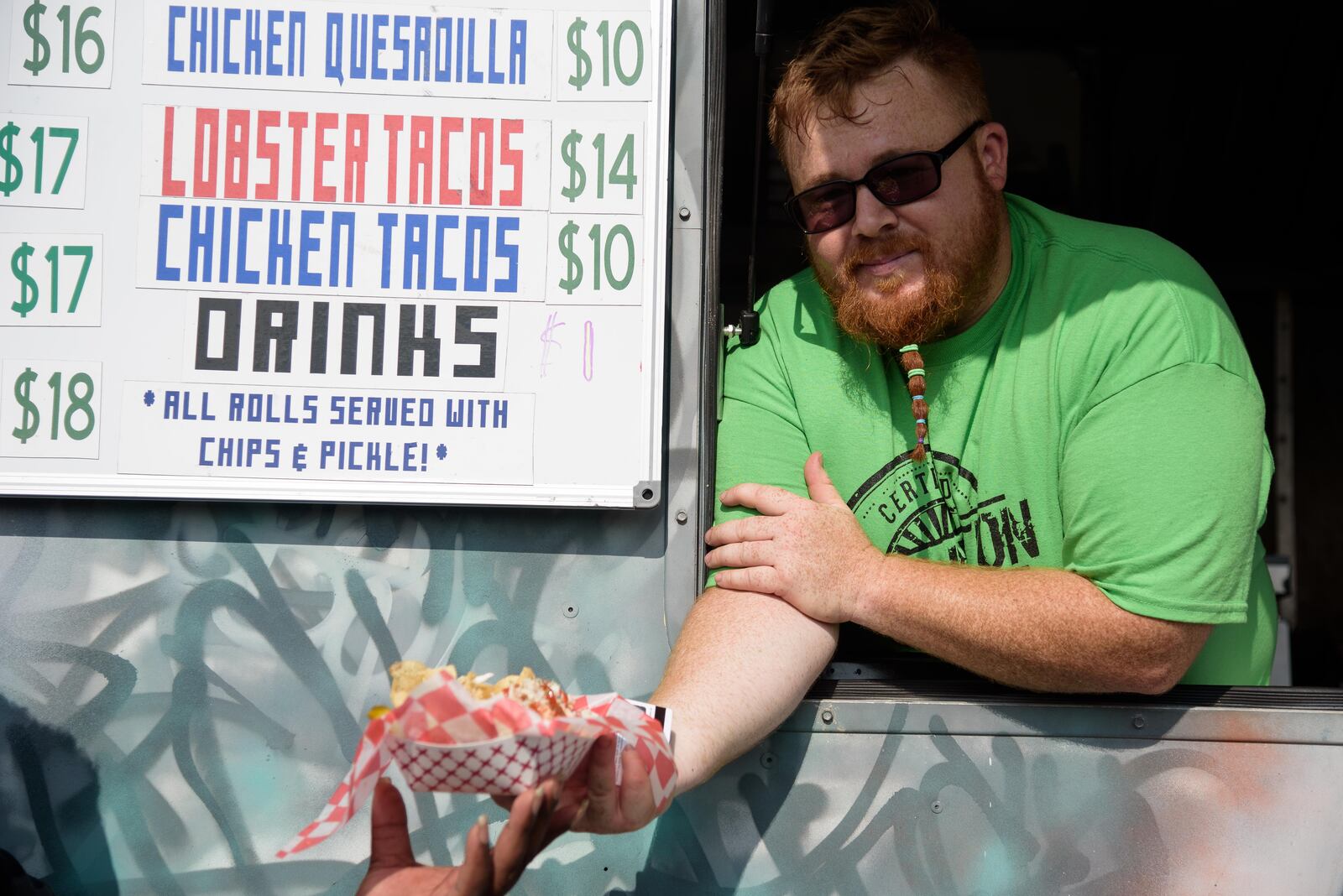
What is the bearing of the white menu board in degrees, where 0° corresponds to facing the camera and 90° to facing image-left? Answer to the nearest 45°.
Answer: approximately 0°

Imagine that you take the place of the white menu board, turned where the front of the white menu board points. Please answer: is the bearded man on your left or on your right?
on your left
